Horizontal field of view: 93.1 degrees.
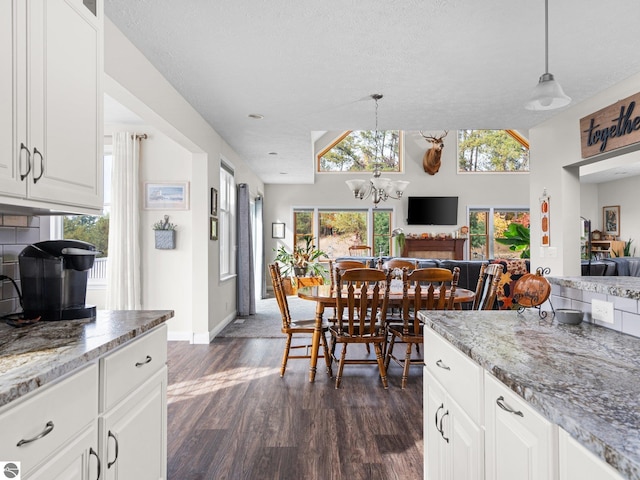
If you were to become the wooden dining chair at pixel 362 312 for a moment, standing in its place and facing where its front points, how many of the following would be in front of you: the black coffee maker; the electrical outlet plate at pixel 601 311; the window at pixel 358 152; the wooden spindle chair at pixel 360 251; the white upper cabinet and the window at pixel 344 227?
3

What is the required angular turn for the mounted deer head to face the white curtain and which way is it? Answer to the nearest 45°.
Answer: approximately 90° to its right

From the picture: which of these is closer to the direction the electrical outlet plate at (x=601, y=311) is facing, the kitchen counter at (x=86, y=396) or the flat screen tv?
the kitchen counter

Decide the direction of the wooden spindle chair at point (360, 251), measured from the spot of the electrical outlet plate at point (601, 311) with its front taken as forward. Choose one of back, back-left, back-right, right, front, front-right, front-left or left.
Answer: right

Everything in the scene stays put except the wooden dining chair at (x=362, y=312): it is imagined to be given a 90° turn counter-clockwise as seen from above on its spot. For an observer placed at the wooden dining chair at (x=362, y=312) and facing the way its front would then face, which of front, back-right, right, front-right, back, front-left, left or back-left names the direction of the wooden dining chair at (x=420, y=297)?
back

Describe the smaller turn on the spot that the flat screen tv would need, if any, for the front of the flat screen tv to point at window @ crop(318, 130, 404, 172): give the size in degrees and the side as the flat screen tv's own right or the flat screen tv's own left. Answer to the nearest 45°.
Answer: approximately 90° to the flat screen tv's own right

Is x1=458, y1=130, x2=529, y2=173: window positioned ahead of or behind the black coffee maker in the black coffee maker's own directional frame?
ahead

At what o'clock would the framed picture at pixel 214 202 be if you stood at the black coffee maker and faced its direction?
The framed picture is roughly at 10 o'clock from the black coffee maker.

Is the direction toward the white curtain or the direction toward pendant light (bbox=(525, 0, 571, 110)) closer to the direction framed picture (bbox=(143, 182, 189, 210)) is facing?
the pendant light

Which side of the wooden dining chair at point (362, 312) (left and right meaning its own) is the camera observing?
back

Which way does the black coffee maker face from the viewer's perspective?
to the viewer's right
